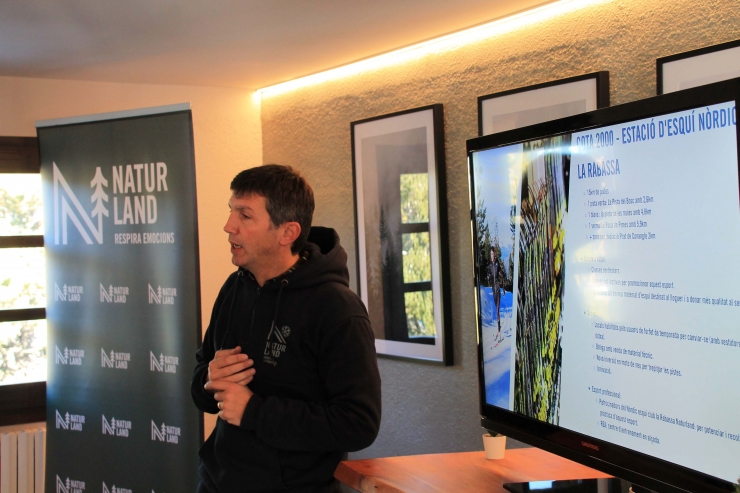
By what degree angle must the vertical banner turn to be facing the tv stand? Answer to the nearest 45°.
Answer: approximately 45° to its left

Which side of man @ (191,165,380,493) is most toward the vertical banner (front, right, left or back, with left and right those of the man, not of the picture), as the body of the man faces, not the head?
right

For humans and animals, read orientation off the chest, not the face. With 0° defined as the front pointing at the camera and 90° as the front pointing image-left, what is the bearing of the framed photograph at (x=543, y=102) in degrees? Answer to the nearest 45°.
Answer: approximately 45°

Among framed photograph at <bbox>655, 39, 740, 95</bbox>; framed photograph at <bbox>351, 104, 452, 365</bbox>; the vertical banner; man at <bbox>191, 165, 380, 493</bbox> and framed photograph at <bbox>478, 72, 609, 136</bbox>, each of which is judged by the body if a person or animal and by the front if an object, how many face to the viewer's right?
0

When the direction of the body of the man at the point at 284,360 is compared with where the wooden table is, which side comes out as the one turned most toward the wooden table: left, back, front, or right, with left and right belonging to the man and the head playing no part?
left

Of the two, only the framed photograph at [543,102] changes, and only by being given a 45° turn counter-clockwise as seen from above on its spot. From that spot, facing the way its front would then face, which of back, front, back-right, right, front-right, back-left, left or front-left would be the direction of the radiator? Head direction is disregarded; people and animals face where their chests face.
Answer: right

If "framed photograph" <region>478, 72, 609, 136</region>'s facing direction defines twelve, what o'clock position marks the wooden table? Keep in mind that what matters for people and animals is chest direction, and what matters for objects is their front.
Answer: The wooden table is roughly at 11 o'clock from the framed photograph.

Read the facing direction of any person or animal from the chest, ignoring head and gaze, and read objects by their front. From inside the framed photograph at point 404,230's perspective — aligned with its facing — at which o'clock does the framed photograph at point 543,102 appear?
the framed photograph at point 543,102 is roughly at 9 o'clock from the framed photograph at point 404,230.

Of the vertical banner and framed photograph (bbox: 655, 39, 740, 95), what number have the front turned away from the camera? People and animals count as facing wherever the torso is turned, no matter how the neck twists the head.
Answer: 0

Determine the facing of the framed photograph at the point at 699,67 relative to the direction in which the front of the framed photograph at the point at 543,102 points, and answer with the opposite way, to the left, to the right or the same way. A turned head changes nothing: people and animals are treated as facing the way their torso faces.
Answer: the same way

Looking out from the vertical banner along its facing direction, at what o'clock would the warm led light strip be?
The warm led light strip is roughly at 8 o'clock from the vertical banner.

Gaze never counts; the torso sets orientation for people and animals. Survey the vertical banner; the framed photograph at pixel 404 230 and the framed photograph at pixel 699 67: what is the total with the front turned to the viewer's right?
0

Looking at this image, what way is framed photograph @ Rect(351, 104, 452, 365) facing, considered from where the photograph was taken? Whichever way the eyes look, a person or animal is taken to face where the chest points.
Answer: facing the viewer and to the left of the viewer

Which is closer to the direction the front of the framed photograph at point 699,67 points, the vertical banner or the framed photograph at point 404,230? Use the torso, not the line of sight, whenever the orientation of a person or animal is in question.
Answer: the vertical banner

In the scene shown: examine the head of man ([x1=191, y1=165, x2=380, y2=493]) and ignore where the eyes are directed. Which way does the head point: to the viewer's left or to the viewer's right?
to the viewer's left

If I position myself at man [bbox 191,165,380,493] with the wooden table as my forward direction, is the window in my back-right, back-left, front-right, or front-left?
back-left

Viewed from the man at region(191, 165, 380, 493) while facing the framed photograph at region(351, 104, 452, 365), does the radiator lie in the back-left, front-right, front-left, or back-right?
front-left

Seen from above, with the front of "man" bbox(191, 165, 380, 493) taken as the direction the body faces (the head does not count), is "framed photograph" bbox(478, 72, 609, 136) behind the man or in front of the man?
behind

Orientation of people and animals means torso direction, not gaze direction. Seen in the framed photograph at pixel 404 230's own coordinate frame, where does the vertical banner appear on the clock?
The vertical banner is roughly at 1 o'clock from the framed photograph.
